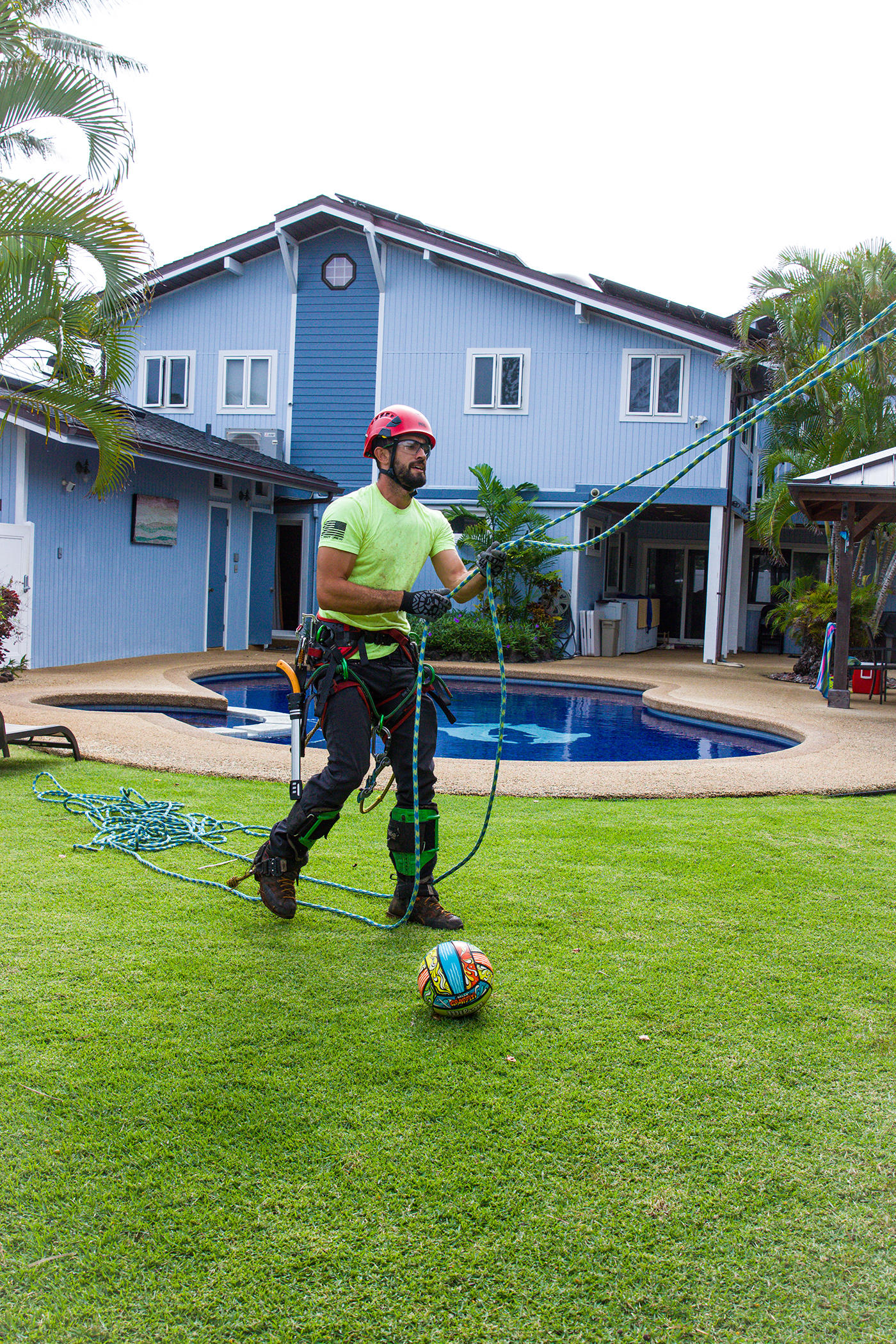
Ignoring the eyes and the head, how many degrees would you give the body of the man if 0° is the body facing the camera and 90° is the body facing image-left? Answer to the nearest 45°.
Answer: approximately 315°

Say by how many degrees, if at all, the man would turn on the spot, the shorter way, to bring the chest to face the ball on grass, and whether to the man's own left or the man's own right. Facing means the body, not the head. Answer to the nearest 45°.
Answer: approximately 45° to the man's own right

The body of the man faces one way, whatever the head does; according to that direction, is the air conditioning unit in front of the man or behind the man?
behind

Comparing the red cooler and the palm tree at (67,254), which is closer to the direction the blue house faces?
the palm tree

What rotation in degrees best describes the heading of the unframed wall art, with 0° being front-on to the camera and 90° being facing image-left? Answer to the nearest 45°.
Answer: approximately 315°

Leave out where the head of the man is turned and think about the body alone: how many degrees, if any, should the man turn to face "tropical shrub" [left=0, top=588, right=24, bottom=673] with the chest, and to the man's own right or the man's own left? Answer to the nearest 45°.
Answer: approximately 180°

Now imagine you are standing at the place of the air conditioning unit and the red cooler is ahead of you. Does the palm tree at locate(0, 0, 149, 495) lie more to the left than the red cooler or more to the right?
right
